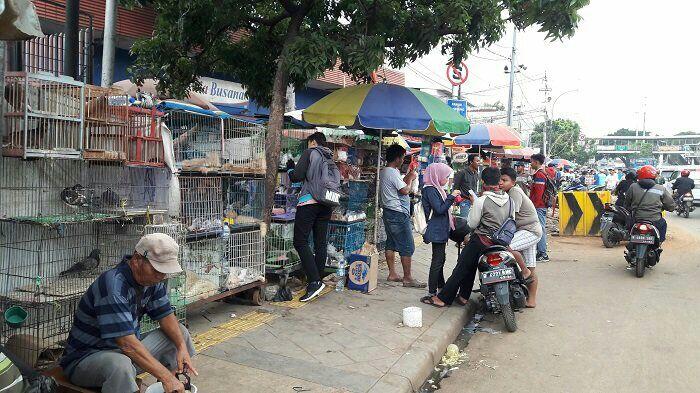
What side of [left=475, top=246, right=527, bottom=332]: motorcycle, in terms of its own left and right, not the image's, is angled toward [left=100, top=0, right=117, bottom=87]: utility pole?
left

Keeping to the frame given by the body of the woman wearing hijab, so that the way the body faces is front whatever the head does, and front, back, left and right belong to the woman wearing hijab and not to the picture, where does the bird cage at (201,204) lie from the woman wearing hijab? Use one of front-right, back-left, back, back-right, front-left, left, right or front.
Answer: back-right

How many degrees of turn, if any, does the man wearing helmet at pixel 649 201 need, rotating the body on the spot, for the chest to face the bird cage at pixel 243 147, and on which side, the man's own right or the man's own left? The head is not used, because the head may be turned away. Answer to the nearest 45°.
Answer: approximately 135° to the man's own left

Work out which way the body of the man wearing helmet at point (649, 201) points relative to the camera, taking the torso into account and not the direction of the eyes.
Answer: away from the camera

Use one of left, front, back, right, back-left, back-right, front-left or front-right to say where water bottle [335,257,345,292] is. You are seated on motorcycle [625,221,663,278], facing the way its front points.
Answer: back-left

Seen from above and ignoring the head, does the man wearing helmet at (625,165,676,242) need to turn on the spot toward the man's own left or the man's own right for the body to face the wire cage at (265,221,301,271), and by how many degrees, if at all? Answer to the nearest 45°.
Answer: approximately 135° to the man's own left

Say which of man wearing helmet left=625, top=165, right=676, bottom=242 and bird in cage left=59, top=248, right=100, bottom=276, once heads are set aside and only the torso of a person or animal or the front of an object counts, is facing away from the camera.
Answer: the man wearing helmet

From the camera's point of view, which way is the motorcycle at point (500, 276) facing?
away from the camera

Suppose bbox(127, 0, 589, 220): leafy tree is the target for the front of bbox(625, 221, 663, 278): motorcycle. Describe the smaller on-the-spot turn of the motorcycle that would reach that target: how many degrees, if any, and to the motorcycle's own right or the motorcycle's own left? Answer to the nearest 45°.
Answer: approximately 135° to the motorcycle's own left

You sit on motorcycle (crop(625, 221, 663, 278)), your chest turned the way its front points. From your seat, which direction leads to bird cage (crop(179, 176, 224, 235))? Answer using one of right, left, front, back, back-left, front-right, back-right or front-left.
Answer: back-left

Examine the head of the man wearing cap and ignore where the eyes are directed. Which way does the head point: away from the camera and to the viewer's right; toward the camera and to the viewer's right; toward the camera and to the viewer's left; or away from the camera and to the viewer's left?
toward the camera and to the viewer's right
